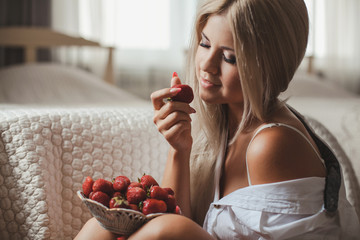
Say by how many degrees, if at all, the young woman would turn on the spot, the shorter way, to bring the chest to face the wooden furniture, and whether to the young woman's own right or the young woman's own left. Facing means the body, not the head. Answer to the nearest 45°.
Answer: approximately 90° to the young woman's own right

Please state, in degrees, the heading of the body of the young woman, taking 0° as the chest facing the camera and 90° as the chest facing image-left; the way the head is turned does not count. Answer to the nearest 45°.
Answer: approximately 45°

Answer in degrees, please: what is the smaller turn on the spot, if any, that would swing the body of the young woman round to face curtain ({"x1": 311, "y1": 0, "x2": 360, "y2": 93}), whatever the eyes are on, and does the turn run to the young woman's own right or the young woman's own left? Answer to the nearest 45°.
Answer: approximately 135° to the young woman's own right
